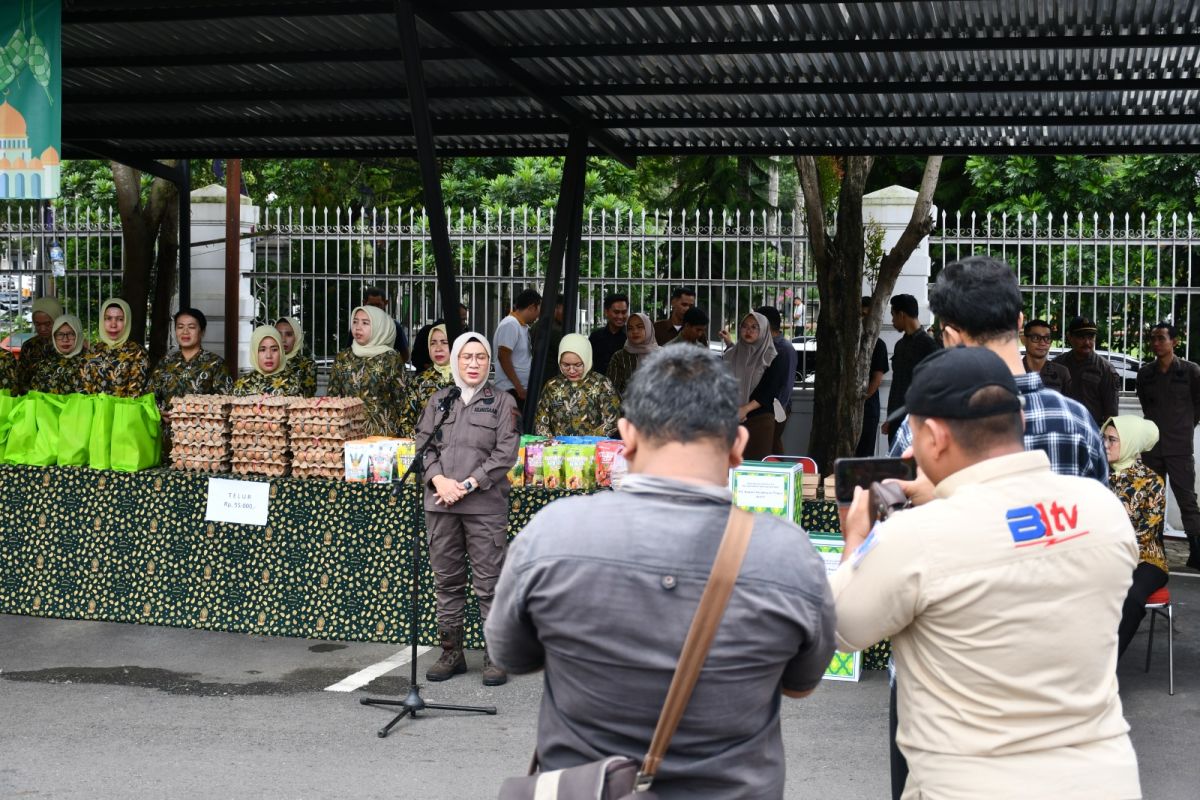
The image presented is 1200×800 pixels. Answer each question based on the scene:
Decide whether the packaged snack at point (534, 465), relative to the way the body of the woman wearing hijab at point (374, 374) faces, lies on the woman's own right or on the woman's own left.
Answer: on the woman's own left

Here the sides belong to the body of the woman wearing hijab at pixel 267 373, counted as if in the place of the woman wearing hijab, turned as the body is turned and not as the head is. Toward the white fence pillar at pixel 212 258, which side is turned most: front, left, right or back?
back

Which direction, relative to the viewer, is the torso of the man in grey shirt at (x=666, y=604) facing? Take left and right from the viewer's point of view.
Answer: facing away from the viewer

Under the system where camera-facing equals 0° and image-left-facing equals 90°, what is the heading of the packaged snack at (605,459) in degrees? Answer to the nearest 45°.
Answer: approximately 0°

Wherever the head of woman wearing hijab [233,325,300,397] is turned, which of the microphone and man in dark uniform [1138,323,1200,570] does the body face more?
the microphone

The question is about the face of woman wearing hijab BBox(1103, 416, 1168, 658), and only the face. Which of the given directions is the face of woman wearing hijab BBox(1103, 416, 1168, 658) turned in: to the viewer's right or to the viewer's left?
to the viewer's left

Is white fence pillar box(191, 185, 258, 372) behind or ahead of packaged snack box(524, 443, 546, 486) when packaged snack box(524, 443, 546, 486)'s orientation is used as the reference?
behind

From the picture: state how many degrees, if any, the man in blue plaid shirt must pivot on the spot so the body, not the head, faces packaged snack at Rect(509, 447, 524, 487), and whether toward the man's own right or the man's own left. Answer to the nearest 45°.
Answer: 0° — they already face it
